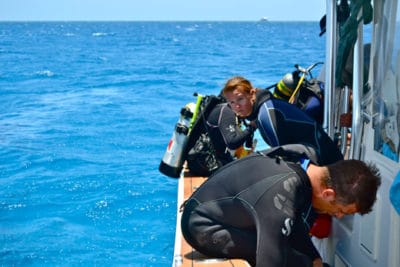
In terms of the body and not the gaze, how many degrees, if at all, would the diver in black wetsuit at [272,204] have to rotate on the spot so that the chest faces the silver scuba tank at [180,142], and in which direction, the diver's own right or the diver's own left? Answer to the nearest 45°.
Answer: approximately 90° to the diver's own left

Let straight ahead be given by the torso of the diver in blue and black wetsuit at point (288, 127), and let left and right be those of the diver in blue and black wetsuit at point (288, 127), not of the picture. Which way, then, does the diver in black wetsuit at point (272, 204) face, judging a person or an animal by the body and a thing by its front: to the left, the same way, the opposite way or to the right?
the opposite way

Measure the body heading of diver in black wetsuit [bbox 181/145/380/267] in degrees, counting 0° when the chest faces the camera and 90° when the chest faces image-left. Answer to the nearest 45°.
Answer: approximately 270°

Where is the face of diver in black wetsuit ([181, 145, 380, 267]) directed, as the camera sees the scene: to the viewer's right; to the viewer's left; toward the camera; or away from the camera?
to the viewer's right

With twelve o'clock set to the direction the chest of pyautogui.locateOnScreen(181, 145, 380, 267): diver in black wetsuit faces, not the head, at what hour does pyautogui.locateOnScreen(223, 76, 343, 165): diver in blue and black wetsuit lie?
pyautogui.locateOnScreen(223, 76, 343, 165): diver in blue and black wetsuit is roughly at 9 o'clock from pyautogui.locateOnScreen(181, 145, 380, 267): diver in black wetsuit.

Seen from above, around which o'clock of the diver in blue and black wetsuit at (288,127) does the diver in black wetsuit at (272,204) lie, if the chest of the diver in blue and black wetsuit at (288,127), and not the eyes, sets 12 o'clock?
the diver in black wetsuit at (272,204) is roughly at 9 o'clock from the diver in blue and black wetsuit at (288,127).

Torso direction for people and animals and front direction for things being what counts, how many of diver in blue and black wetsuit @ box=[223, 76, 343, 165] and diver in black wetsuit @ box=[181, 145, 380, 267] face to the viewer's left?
1

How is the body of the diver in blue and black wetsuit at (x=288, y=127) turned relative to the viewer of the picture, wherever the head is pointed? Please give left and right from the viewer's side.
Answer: facing to the left of the viewer
